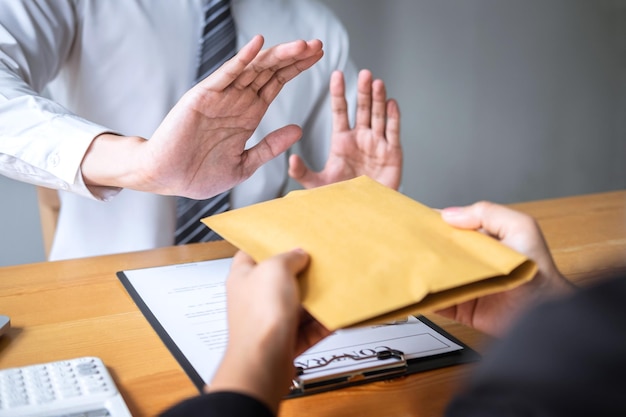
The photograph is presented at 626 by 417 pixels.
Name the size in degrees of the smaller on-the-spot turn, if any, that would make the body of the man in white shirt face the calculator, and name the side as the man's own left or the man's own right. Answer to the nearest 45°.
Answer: approximately 45° to the man's own right

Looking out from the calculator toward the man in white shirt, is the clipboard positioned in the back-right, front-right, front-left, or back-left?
front-right

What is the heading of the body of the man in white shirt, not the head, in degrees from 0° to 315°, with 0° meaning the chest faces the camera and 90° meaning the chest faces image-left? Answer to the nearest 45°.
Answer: approximately 315°

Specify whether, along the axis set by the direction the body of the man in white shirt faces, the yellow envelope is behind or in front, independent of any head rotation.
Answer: in front
